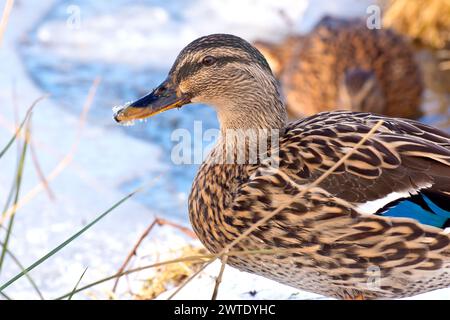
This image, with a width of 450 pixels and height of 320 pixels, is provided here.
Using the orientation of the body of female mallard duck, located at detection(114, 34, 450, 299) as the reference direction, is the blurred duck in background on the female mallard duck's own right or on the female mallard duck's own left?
on the female mallard duck's own right

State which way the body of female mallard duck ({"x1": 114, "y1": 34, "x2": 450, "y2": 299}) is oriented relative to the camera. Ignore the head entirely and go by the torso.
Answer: to the viewer's left
